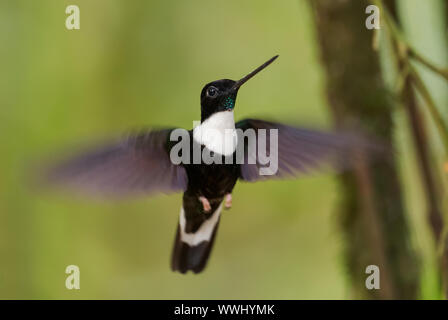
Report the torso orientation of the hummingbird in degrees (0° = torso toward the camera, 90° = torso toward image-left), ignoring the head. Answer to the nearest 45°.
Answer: approximately 315°

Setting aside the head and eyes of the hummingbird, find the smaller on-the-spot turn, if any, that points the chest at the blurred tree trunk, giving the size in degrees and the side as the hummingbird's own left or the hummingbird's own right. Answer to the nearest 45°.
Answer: approximately 90° to the hummingbird's own left
